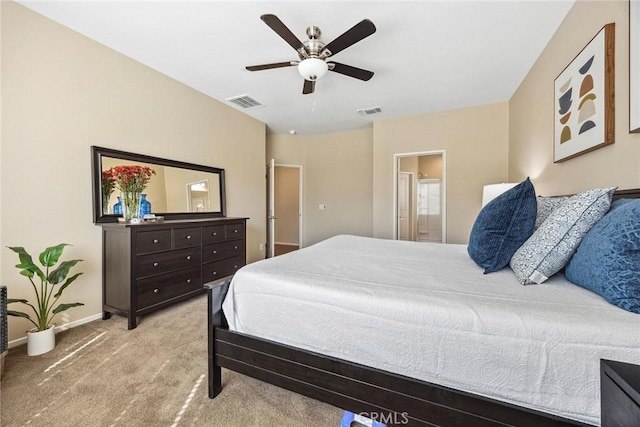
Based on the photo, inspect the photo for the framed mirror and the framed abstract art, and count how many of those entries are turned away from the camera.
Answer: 0

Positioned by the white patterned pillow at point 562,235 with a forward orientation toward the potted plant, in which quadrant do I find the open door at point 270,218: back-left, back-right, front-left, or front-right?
front-right

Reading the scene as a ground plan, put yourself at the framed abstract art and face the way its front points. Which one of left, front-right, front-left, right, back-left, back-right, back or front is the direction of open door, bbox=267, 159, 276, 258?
front-right

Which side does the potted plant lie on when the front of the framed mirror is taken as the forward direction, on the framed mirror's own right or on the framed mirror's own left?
on the framed mirror's own right

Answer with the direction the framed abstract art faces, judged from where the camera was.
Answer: facing the viewer and to the left of the viewer

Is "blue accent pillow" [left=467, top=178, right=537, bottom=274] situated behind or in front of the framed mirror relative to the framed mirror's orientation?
in front

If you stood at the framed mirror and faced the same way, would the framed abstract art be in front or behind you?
in front

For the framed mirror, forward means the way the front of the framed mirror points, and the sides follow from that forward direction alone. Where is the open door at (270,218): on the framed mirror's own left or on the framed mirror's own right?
on the framed mirror's own left

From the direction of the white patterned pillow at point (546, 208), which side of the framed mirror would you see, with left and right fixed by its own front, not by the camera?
front

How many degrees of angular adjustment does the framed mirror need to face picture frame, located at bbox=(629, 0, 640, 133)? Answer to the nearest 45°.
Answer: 0° — it already faces it

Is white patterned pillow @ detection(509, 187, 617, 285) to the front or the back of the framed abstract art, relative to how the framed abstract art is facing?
to the front

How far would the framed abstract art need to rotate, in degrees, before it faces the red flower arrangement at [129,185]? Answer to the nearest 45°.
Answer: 0° — it already faces it

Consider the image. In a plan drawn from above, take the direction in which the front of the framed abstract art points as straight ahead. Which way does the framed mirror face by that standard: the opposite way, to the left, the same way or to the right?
the opposite way

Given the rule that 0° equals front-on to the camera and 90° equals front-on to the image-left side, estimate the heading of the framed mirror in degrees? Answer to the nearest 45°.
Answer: approximately 315°

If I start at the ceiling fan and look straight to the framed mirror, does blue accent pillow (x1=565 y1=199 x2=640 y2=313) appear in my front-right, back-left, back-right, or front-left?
back-left

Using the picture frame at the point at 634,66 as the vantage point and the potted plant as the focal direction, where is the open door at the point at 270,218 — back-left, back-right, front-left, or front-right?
front-right
